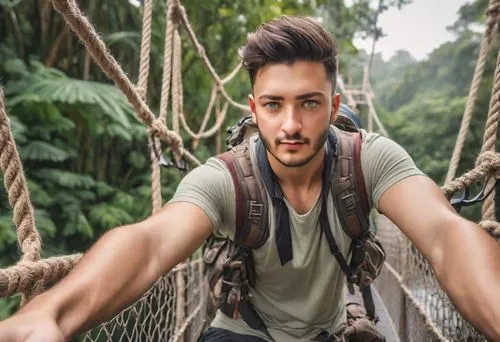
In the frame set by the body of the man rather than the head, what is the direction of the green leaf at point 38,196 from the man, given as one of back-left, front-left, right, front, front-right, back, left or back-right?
back-right

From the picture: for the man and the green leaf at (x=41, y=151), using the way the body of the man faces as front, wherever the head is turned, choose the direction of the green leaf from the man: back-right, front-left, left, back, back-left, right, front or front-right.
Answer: back-right

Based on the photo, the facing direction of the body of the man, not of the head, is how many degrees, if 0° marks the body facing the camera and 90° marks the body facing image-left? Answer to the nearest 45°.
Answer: approximately 0°

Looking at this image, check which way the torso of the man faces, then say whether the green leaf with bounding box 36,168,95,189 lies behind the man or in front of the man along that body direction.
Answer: behind
